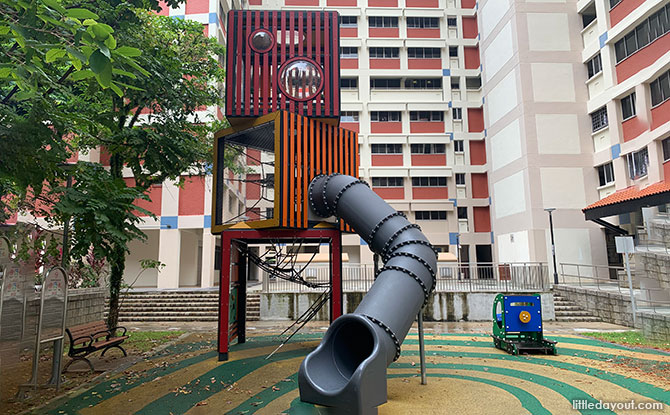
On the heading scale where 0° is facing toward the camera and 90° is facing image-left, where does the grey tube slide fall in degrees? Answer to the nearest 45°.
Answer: approximately 45°

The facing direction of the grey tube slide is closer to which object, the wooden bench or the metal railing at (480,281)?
the wooden bench

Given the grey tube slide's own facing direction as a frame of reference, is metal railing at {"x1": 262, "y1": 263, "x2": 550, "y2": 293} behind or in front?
behind

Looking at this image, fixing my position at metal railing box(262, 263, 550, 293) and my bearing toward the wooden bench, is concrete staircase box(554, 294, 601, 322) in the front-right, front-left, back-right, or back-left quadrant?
back-left

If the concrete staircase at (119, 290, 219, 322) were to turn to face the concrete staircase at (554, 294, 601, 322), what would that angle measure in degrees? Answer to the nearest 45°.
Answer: approximately 45° to its left

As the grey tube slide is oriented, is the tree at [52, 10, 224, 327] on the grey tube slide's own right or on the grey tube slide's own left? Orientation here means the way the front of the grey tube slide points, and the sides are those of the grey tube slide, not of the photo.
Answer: on the grey tube slide's own right

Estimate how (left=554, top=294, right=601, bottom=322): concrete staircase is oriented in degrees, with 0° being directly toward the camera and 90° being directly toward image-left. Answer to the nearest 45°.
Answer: approximately 0°
